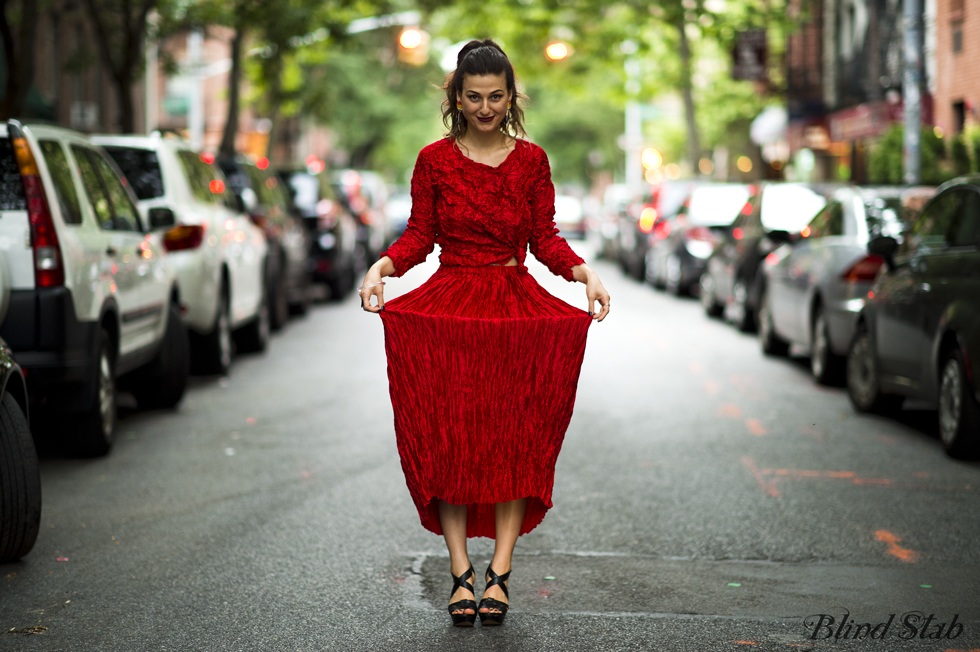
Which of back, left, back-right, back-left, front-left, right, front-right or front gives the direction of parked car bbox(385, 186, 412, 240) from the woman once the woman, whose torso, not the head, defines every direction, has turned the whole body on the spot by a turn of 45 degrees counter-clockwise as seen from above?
back-left

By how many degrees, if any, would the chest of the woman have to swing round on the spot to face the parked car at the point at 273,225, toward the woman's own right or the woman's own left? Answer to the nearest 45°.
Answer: approximately 180°

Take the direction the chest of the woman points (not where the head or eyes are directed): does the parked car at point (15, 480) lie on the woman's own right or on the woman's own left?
on the woman's own right

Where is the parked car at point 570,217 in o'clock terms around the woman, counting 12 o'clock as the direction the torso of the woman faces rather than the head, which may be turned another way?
The parked car is roughly at 6 o'clock from the woman.

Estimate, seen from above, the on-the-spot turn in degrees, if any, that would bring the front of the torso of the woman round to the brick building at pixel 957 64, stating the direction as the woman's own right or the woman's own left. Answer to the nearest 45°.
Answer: approximately 135° to the woman's own left

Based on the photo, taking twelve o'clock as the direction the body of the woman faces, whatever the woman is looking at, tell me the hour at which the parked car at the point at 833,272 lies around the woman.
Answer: The parked car is roughly at 7 o'clock from the woman.

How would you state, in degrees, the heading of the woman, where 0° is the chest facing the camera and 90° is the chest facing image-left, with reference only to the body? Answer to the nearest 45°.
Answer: approximately 0°

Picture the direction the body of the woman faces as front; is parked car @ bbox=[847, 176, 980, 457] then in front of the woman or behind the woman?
behind

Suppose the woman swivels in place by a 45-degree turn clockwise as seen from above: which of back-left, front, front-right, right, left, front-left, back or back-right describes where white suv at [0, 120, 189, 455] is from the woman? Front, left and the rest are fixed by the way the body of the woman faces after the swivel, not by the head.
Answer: right

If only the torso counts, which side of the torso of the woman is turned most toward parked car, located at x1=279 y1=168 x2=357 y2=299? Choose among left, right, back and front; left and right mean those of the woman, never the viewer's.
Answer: back

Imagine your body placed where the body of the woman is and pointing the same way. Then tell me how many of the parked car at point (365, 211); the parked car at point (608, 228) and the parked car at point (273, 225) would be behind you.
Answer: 3

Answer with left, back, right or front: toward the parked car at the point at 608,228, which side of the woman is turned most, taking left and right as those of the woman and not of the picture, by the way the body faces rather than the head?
back

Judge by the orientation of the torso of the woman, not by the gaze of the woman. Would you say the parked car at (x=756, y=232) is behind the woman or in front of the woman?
behind

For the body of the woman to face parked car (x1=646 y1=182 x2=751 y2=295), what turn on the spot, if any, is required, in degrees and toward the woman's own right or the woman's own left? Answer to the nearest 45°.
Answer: approximately 180°
